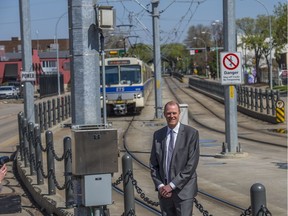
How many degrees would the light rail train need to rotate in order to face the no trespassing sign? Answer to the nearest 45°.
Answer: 0° — it already faces it

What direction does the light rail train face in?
toward the camera

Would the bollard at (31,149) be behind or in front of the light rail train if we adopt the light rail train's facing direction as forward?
in front

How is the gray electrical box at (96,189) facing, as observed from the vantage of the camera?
facing the viewer

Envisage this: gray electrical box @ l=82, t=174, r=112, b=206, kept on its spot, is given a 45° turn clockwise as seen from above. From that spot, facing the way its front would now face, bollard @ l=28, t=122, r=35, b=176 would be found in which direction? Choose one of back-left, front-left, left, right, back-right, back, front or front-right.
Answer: back-right

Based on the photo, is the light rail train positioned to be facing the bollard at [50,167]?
yes

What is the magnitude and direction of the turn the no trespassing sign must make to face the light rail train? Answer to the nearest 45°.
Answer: approximately 180°

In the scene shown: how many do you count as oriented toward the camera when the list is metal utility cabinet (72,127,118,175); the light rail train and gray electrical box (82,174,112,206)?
3

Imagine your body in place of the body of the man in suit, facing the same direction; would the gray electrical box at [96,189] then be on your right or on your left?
on your right

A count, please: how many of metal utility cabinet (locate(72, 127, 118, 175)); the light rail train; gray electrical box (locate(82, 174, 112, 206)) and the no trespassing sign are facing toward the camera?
4

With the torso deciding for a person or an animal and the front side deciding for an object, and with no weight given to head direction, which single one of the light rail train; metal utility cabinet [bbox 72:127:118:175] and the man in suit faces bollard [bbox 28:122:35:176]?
the light rail train

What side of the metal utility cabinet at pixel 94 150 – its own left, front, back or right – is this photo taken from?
front

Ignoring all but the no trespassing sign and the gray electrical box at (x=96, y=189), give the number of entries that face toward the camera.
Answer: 2
